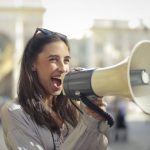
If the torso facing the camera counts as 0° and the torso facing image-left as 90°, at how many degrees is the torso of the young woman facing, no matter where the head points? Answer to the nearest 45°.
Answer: approximately 315°
